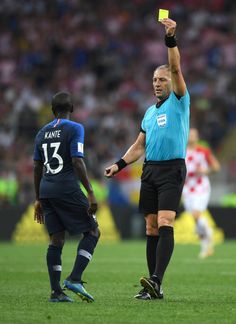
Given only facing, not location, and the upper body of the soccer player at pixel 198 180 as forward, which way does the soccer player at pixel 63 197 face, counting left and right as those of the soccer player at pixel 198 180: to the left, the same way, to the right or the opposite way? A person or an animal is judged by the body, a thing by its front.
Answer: the opposite way

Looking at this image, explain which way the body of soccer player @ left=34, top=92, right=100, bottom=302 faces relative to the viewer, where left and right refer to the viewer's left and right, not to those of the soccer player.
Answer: facing away from the viewer and to the right of the viewer

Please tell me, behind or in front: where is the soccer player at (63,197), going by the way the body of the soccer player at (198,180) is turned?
in front

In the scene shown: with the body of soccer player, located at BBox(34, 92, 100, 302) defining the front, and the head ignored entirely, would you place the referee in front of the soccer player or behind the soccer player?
in front

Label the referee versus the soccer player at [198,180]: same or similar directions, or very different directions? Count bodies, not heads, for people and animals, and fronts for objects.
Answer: same or similar directions

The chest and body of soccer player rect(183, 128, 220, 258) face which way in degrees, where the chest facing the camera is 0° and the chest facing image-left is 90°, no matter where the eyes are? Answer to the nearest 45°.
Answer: approximately 45°

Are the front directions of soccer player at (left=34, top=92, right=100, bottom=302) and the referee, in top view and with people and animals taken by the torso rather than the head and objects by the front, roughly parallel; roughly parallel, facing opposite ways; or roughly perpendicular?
roughly parallel, facing opposite ways

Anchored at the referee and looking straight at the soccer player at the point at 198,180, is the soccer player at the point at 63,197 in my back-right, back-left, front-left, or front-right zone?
back-left

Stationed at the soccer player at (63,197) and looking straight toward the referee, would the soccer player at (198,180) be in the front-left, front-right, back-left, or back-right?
front-left

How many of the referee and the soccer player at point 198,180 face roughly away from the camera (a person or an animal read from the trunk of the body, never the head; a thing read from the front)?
0

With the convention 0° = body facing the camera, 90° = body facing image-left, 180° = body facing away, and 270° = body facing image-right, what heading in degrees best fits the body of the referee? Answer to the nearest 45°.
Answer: approximately 45°

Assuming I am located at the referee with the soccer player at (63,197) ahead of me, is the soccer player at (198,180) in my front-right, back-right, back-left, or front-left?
back-right
